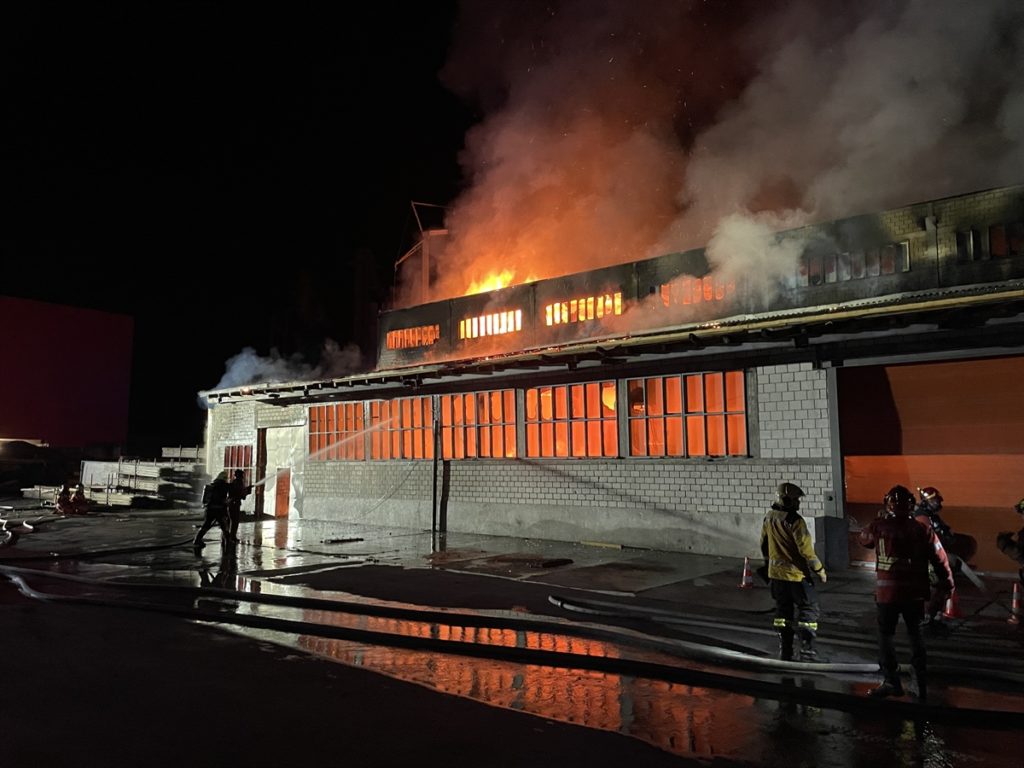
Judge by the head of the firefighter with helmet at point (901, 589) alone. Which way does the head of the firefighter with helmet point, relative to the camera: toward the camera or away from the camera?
away from the camera

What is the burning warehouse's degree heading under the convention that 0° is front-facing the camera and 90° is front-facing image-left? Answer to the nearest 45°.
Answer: approximately 45°

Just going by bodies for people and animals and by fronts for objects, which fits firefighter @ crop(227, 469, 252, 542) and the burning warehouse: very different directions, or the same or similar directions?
very different directions

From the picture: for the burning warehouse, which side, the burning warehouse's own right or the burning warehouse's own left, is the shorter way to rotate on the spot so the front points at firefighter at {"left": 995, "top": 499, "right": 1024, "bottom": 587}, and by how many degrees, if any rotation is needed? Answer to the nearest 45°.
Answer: approximately 45° to the burning warehouse's own left

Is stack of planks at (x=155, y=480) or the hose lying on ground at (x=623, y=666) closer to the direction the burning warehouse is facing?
the hose lying on ground

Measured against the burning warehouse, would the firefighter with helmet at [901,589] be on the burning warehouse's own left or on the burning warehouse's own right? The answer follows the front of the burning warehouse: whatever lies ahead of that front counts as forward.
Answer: on the burning warehouse's own left

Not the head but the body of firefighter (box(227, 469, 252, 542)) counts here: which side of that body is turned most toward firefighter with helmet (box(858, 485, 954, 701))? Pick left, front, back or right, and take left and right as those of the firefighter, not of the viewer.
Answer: right

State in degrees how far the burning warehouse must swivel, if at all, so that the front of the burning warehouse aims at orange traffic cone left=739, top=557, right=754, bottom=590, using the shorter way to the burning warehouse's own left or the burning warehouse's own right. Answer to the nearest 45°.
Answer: approximately 45° to the burning warehouse's own left

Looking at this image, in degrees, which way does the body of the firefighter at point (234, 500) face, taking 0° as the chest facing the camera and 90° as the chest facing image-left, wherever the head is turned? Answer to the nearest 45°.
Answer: approximately 270°
